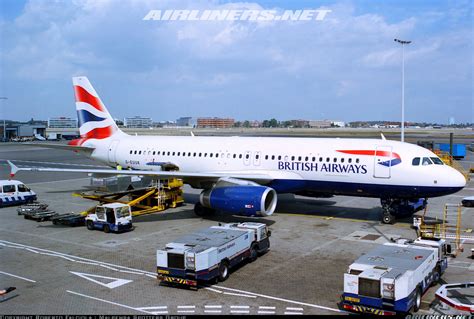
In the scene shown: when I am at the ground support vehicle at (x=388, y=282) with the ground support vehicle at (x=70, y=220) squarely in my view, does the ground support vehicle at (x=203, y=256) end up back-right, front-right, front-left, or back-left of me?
front-left

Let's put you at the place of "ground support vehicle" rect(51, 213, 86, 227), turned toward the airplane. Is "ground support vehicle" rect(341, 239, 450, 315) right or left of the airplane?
right

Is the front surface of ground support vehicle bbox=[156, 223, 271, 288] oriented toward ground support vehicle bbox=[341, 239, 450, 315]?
no

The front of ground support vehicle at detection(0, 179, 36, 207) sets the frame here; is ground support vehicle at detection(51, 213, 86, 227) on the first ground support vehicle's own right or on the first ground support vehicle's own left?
on the first ground support vehicle's own right

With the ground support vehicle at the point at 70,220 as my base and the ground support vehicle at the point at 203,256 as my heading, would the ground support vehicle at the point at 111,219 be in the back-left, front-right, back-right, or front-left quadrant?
front-left

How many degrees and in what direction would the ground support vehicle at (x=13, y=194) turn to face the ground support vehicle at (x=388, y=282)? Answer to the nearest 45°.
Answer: approximately 90° to its right

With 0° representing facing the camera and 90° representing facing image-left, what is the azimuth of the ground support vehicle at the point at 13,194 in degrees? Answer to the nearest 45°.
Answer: approximately 270°

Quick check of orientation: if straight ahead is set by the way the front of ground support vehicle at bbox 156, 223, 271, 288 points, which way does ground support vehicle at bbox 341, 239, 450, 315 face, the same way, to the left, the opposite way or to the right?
the same way
